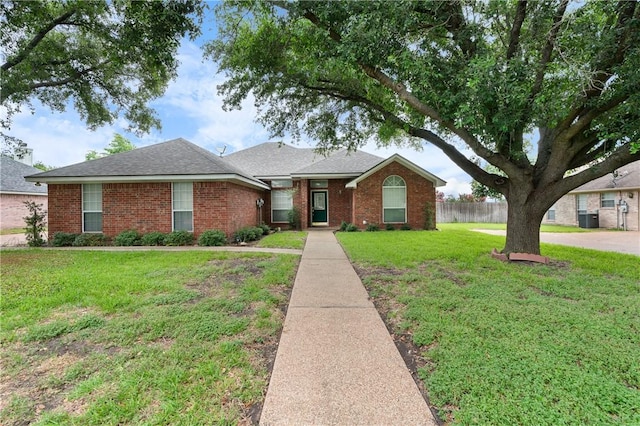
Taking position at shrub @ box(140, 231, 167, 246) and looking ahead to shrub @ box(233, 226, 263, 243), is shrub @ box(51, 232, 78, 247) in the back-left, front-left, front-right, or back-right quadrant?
back-left

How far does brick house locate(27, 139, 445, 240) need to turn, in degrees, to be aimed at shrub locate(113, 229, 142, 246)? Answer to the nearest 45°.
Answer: approximately 90° to its right

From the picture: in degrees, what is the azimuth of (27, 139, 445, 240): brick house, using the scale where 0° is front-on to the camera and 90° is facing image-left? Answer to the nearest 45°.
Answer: approximately 0°

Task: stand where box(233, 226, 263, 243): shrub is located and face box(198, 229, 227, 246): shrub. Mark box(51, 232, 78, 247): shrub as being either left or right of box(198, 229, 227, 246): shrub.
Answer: right

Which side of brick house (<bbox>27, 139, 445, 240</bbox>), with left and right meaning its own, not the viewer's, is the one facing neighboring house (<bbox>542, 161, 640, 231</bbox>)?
left

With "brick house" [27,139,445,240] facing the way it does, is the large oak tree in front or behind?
in front

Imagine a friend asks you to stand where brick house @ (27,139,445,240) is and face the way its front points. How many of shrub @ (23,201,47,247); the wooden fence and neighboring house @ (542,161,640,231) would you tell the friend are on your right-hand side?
1

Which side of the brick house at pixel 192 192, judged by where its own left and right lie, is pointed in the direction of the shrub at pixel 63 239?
right

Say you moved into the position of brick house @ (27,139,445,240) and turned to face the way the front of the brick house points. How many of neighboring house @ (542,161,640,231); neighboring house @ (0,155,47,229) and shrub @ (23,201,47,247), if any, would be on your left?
1
